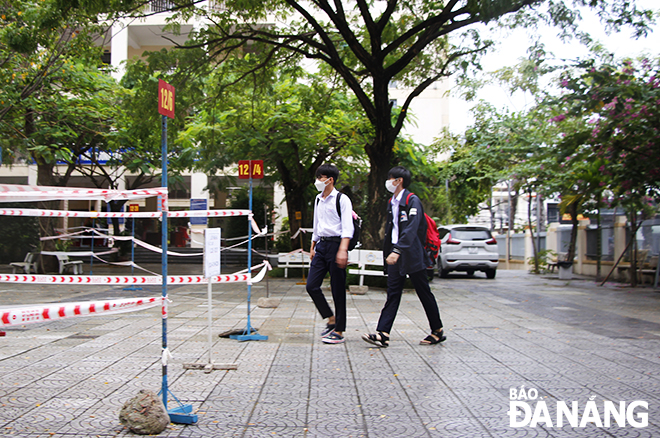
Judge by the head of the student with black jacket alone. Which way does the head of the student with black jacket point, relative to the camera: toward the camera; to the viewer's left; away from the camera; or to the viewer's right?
to the viewer's left

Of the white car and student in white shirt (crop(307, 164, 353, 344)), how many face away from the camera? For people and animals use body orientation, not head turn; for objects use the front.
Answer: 1

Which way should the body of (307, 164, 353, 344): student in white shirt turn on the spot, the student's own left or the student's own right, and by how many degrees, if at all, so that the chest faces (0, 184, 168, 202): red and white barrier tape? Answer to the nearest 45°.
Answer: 0° — they already face it

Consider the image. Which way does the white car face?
away from the camera

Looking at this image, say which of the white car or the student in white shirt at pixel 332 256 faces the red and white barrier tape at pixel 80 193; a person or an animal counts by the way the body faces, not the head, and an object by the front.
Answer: the student in white shirt

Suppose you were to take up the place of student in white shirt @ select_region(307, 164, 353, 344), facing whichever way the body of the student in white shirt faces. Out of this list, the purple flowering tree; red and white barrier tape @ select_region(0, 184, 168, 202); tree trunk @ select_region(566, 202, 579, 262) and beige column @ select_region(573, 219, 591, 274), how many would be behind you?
3

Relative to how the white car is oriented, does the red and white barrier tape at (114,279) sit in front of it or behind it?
behind

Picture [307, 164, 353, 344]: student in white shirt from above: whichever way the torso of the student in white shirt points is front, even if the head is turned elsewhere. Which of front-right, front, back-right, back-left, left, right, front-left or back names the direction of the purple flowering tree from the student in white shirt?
back

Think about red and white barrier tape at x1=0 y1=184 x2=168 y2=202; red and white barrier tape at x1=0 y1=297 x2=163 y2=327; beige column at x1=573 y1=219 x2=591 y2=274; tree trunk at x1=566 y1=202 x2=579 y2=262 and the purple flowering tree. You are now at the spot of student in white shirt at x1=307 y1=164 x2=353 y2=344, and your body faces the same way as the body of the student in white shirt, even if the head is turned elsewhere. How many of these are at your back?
3

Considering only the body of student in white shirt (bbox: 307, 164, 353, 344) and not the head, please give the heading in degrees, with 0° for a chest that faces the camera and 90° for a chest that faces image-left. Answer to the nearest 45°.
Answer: approximately 45°

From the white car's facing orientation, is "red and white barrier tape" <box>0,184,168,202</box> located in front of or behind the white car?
behind

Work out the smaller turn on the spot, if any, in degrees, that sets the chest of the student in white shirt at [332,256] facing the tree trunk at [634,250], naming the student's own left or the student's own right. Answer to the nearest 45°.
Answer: approximately 180°

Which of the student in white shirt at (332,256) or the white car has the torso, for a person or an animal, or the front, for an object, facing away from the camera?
the white car

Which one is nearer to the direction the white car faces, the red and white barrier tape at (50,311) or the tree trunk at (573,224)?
the tree trunk
